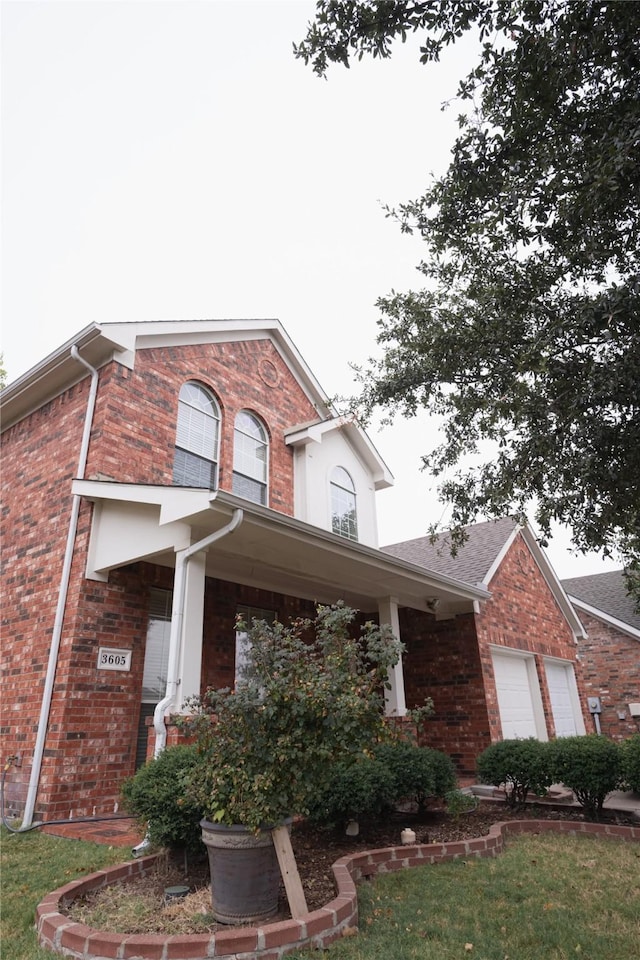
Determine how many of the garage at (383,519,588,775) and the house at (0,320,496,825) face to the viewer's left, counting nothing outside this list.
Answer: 0

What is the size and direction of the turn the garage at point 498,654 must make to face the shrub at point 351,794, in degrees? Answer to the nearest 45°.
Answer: approximately 45° to its right

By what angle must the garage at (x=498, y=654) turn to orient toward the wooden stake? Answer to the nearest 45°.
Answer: approximately 45° to its right

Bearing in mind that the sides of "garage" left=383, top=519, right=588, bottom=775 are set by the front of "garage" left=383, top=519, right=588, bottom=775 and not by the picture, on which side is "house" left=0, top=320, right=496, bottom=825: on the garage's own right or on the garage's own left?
on the garage's own right

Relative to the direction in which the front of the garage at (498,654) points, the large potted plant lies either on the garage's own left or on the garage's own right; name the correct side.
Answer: on the garage's own right

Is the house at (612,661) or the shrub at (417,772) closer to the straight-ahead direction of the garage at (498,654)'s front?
the shrub

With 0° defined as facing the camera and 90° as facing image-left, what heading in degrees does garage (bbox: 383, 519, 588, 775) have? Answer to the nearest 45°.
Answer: approximately 315°

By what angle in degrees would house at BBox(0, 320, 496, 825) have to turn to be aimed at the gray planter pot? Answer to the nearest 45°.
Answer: approximately 45° to its right
